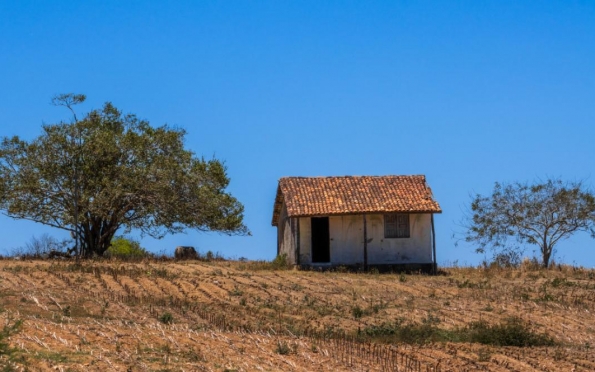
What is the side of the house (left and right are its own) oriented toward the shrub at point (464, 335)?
front

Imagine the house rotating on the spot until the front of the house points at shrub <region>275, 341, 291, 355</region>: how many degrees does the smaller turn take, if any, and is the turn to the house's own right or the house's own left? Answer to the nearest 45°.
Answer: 0° — it already faces it

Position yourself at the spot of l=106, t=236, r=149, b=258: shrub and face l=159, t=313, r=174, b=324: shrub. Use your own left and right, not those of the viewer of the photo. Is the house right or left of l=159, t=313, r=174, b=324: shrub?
left

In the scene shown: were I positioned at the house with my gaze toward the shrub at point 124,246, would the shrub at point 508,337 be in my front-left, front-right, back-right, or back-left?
back-left

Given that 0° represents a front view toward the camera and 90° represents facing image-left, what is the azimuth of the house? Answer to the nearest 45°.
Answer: approximately 0°

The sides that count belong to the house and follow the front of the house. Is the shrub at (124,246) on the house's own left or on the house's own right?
on the house's own right

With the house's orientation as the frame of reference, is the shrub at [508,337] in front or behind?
in front

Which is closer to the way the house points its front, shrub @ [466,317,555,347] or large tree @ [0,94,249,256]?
the shrub

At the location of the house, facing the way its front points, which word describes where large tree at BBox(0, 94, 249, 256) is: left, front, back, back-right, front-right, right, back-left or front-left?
right

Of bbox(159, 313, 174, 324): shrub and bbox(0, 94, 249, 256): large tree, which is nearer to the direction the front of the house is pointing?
the shrub

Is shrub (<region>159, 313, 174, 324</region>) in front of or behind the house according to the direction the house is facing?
in front
